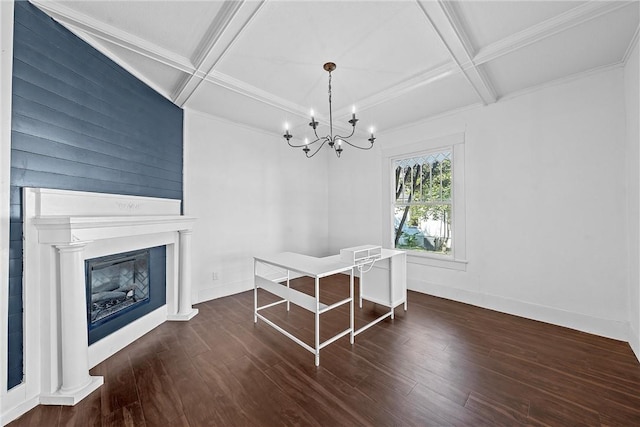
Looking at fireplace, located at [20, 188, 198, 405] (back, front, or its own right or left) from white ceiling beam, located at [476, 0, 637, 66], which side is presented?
front

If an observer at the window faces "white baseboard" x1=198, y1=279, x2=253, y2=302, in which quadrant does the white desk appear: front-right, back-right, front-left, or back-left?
front-left

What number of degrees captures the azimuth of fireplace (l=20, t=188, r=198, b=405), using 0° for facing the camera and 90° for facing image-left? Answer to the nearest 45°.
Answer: approximately 315°

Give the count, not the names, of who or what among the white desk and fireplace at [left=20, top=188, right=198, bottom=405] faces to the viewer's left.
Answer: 0
